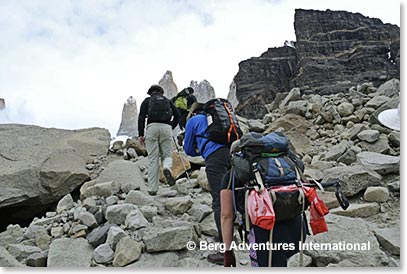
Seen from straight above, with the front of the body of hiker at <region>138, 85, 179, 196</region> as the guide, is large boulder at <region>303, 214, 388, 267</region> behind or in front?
behind

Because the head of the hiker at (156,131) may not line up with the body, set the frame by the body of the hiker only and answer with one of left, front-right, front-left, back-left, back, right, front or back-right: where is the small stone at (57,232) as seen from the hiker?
back-left

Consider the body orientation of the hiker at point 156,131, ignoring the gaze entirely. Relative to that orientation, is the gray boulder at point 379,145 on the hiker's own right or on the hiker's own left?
on the hiker's own right

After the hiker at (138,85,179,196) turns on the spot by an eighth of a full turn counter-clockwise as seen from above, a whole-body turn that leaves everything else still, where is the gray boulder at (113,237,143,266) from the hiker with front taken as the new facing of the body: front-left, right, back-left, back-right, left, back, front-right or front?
back-left

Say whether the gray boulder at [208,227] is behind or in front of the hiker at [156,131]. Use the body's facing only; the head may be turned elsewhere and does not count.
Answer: behind

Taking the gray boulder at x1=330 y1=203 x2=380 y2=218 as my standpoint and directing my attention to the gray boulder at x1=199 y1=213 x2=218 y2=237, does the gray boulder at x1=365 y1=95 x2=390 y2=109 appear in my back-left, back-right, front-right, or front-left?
back-right

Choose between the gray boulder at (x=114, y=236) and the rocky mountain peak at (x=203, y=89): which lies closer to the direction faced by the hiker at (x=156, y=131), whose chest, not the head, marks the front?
the rocky mountain peak

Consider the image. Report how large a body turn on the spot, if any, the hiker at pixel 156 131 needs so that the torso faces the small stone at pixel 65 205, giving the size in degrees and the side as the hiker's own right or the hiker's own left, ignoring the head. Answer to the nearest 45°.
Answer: approximately 90° to the hiker's own left

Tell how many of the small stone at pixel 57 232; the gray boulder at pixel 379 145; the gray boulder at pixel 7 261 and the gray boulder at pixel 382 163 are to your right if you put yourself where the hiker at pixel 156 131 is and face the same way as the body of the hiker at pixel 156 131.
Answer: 2

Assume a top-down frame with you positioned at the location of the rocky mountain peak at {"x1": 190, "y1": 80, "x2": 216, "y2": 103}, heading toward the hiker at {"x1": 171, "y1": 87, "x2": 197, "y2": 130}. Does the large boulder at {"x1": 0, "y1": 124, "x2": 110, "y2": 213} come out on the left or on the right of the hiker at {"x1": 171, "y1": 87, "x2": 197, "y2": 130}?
right

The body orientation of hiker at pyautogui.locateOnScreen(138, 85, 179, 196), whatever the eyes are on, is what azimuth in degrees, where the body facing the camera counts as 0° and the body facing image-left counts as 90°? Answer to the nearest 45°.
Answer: approximately 180°

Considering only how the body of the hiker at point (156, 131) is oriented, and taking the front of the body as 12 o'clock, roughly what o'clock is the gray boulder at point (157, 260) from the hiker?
The gray boulder is roughly at 6 o'clock from the hiker.

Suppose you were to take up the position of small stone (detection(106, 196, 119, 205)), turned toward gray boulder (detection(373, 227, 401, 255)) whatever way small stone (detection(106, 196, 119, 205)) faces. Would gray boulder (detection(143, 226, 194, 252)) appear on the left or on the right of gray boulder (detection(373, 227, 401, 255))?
right

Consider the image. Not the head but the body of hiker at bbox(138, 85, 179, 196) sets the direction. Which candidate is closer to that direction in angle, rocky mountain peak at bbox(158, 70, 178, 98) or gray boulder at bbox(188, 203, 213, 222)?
the rocky mountain peak

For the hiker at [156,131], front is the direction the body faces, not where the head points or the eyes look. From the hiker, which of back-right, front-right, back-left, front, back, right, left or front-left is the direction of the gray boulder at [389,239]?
back-right

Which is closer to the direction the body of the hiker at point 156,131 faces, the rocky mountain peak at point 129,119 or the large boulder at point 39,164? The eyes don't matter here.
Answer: the rocky mountain peak

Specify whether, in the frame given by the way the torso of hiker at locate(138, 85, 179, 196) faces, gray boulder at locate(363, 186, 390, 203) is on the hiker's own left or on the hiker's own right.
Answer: on the hiker's own right
